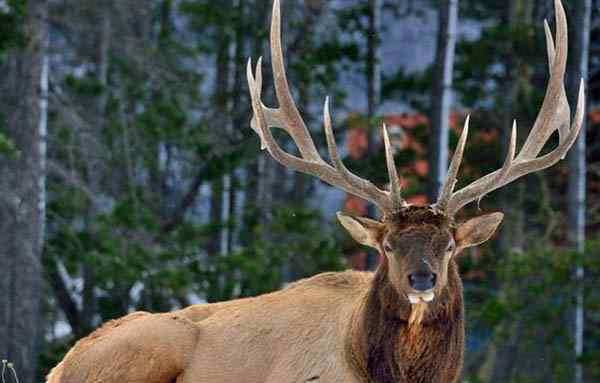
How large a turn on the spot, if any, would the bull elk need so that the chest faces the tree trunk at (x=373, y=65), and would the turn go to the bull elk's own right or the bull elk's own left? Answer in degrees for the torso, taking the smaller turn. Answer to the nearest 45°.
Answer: approximately 135° to the bull elk's own left

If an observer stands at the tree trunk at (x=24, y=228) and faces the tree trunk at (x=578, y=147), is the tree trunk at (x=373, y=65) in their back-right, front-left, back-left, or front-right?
front-left

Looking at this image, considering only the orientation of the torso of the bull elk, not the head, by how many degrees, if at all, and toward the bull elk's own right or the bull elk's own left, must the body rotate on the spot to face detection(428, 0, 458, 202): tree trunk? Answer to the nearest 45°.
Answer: approximately 135° to the bull elk's own left

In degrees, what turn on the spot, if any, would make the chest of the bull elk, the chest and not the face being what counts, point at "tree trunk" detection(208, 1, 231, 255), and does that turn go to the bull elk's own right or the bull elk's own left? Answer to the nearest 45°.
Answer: approximately 135° to the bull elk's own left

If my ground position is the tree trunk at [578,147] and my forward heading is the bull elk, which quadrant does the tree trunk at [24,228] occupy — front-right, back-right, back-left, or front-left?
front-right

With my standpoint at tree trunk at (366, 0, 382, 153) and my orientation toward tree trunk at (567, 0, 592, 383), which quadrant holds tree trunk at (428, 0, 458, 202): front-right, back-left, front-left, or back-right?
front-right
